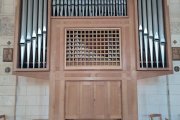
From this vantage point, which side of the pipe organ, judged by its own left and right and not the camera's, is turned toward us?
front
